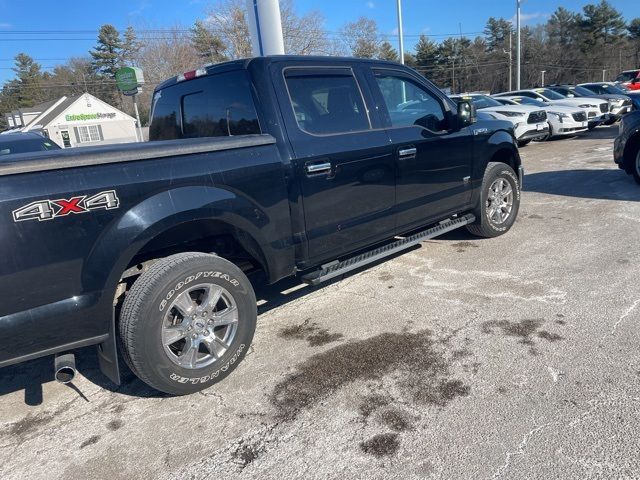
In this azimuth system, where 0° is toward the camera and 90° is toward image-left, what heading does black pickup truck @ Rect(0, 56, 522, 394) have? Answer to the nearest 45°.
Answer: approximately 225°

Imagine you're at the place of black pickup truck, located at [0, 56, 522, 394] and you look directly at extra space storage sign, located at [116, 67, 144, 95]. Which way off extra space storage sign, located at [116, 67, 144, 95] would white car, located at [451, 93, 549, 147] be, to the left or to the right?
right

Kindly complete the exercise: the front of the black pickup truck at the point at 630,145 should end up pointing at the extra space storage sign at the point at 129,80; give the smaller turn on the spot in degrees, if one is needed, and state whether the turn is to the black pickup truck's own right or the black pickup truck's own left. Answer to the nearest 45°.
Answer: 0° — it already faces it

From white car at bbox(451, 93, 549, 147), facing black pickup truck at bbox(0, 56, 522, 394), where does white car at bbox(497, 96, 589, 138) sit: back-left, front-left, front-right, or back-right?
back-left

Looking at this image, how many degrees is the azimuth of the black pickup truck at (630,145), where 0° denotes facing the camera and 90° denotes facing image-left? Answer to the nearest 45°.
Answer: approximately 90°

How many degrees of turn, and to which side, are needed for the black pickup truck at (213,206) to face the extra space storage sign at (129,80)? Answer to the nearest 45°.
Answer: approximately 45° to its left

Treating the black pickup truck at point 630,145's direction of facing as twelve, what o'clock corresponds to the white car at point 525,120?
The white car is roughly at 2 o'clock from the black pickup truck.

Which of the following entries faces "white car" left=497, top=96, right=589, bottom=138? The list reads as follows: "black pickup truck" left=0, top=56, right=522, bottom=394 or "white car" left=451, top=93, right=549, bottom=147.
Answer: the black pickup truck
